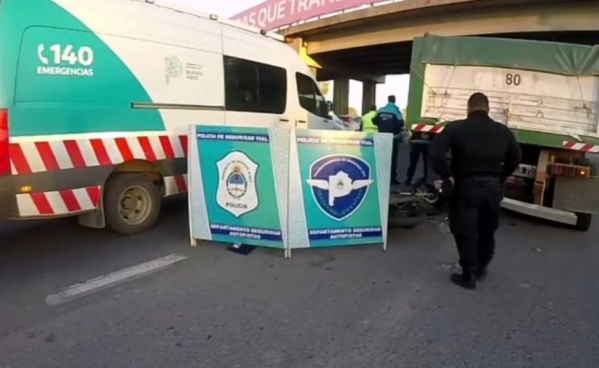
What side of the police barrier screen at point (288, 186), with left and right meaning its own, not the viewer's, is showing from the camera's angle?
front

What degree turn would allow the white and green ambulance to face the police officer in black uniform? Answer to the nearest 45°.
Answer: approximately 90° to its right

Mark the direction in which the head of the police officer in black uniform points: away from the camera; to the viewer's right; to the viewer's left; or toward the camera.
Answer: away from the camera

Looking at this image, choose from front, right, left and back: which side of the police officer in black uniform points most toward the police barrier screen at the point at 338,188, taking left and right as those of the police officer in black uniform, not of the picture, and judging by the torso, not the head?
left

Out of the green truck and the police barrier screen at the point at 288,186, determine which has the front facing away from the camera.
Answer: the green truck

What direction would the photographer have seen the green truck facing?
facing away from the viewer

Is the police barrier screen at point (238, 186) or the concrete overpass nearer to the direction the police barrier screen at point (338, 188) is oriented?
the police barrier screen

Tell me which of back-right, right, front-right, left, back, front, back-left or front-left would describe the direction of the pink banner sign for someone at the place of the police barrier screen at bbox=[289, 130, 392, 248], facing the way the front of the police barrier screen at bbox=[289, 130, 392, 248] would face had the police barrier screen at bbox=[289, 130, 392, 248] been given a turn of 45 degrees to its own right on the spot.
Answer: back-right

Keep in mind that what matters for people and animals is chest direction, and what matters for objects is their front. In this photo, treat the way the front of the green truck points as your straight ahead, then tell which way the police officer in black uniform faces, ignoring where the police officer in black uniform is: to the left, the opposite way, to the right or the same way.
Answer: the same way

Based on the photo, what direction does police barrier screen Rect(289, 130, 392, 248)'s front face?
toward the camera

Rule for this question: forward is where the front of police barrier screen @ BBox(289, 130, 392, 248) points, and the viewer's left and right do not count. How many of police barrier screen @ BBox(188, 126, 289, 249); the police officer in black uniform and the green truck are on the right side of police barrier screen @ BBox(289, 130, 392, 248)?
1
